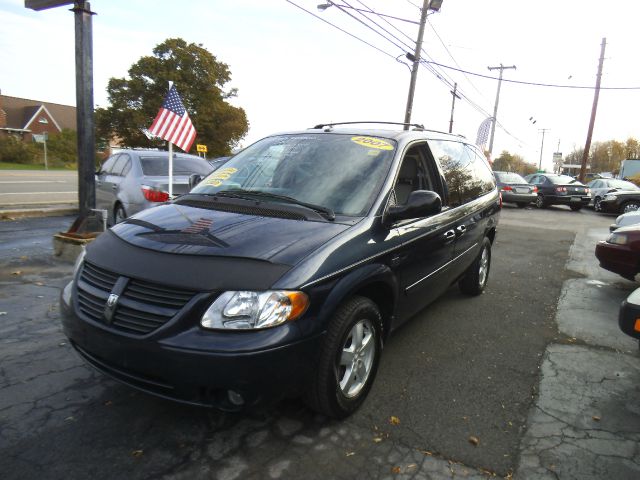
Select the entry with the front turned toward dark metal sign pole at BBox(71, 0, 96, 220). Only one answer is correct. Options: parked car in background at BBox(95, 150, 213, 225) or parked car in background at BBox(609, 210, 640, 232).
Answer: parked car in background at BBox(609, 210, 640, 232)

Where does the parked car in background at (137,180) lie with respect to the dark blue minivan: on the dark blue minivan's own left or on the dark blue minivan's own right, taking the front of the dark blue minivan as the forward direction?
on the dark blue minivan's own right

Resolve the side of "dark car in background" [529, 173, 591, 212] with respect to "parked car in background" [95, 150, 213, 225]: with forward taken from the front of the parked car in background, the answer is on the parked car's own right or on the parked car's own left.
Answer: on the parked car's own right

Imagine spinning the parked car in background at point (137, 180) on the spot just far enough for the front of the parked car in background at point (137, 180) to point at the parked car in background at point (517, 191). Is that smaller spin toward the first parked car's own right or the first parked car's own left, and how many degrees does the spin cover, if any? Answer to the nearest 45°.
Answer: approximately 90° to the first parked car's own right

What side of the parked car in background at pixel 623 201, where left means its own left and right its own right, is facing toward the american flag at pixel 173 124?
front

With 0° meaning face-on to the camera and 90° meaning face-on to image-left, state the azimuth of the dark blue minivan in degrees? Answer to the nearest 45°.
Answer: approximately 45°

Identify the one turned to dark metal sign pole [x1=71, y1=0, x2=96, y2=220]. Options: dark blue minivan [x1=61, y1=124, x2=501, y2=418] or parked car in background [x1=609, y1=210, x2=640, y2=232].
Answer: the parked car in background

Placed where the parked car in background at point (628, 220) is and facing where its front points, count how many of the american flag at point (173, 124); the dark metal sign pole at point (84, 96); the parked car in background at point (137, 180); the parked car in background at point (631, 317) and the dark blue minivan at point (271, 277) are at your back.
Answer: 0

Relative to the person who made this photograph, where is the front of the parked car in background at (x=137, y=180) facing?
facing away from the viewer and to the left of the viewer

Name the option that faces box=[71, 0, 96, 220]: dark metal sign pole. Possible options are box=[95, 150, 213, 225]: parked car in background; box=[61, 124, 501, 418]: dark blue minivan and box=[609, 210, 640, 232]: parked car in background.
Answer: box=[609, 210, 640, 232]: parked car in background

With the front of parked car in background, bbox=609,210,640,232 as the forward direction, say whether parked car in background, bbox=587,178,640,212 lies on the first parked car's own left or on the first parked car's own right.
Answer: on the first parked car's own right

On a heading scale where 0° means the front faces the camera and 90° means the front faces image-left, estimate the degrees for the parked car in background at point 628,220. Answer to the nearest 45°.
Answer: approximately 45°

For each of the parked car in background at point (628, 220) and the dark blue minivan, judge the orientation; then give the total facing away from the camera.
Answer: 0

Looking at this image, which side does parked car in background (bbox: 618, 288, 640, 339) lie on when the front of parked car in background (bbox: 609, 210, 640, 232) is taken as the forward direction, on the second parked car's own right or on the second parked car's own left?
on the second parked car's own left

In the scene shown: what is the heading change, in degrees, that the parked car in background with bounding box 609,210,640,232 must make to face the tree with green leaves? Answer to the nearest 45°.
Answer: approximately 90° to its right

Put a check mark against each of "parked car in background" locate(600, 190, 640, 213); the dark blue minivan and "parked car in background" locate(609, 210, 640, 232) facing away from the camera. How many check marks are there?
0

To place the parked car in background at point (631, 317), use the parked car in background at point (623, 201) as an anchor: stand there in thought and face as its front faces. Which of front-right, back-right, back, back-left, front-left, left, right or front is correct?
front-left

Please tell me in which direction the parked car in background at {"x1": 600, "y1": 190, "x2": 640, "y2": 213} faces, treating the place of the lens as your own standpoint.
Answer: facing the viewer and to the left of the viewer

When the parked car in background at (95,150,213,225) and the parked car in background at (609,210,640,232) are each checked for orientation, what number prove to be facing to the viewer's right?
0

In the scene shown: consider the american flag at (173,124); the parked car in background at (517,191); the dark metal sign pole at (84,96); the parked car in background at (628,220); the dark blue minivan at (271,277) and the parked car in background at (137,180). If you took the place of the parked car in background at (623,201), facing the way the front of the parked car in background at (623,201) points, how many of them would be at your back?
0
